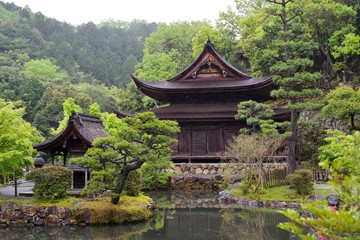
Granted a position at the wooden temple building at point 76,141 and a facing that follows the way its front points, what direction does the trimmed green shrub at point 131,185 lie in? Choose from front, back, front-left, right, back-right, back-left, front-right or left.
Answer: back

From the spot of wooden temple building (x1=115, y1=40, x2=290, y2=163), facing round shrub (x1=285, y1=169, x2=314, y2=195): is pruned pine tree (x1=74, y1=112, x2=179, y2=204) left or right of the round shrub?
right

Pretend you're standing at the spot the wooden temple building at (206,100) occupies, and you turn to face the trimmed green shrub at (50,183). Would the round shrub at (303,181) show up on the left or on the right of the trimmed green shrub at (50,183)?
left
